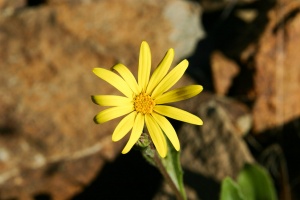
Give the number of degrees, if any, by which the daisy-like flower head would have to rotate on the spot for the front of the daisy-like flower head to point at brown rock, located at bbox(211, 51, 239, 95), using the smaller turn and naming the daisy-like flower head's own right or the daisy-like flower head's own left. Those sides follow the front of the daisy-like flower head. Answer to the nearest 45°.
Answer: approximately 135° to the daisy-like flower head's own left

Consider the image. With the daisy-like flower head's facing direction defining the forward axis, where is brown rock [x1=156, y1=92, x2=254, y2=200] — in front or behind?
behind

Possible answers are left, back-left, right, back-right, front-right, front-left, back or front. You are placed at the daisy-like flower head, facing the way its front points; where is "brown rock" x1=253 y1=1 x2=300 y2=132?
back-left

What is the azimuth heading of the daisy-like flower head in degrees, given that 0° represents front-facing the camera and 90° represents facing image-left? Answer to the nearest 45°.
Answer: approximately 0°
